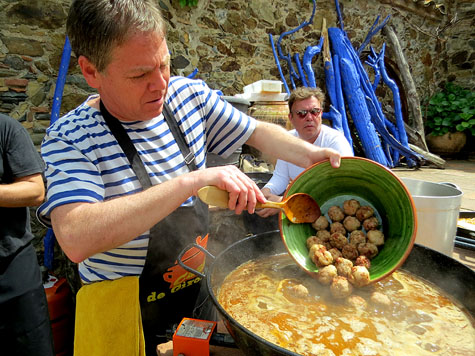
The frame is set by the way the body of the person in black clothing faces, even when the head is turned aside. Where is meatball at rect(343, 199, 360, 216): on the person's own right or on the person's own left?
on the person's own left

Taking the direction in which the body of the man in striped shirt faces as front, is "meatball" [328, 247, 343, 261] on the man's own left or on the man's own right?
on the man's own left

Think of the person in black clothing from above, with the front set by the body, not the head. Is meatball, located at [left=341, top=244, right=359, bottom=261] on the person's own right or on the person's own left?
on the person's own left

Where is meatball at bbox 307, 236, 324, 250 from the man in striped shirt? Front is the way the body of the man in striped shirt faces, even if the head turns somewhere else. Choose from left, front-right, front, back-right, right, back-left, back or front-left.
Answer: front-left

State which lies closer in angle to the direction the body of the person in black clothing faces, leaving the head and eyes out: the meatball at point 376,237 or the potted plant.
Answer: the meatball

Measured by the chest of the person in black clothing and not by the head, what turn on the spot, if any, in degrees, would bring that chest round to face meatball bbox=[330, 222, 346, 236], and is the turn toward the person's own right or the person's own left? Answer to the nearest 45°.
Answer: approximately 90° to the person's own left

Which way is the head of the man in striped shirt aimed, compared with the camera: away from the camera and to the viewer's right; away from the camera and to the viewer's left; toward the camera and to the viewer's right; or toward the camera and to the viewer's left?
toward the camera and to the viewer's right

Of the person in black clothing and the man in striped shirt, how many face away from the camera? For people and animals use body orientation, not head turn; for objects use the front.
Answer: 0

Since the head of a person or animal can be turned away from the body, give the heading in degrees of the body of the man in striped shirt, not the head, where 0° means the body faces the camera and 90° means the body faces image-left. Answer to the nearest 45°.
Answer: approximately 315°

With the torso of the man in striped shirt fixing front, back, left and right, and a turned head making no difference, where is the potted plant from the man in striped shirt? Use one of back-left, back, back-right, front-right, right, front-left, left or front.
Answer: left

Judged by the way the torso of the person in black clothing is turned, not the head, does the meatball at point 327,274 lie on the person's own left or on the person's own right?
on the person's own left

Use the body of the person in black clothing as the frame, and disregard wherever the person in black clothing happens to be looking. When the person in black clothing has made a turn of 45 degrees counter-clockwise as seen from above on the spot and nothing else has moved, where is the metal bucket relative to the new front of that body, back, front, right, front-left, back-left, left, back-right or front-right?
front-left

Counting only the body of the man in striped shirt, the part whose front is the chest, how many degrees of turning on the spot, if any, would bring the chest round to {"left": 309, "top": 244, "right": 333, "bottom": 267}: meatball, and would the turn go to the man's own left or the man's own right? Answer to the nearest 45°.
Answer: approximately 45° to the man's own left
